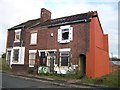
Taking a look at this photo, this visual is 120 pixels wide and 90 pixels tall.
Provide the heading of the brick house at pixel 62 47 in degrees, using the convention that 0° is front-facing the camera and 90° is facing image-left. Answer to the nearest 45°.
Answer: approximately 45°
